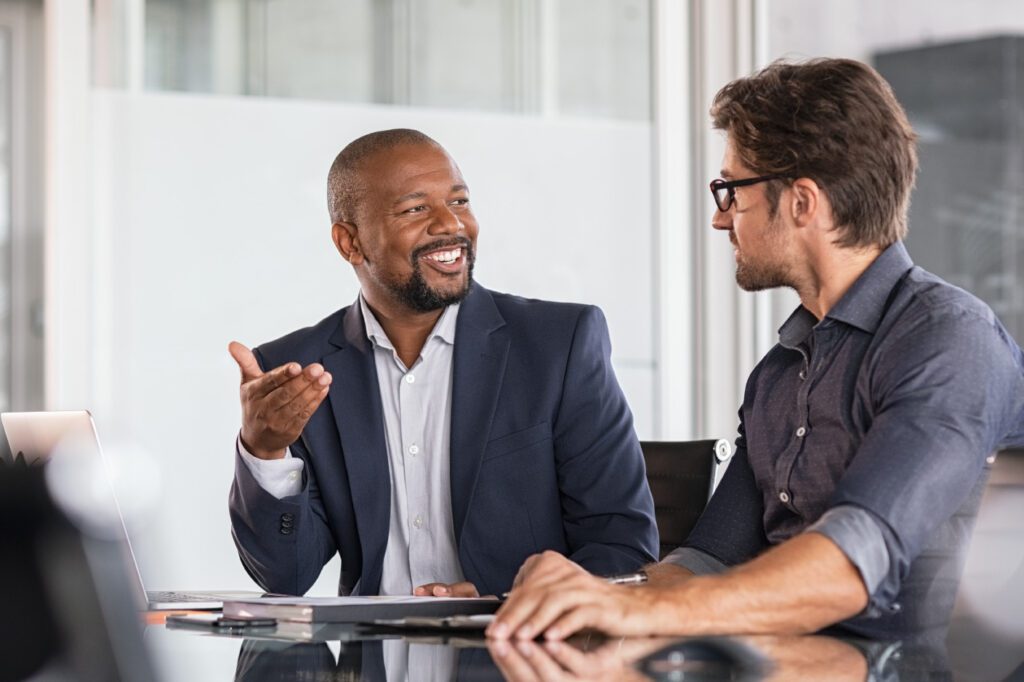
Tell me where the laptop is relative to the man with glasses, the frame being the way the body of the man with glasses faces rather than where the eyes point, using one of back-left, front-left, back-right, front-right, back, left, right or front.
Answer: front

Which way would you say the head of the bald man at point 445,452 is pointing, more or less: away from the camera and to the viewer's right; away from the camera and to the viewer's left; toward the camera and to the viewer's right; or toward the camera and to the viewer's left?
toward the camera and to the viewer's right

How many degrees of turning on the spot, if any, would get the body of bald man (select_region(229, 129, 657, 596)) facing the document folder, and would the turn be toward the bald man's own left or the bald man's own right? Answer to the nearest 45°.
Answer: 0° — they already face it

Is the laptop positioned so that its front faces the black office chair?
yes

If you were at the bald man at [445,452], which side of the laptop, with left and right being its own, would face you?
front

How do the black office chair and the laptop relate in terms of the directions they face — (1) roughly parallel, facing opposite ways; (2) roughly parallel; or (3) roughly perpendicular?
roughly parallel, facing opposite ways

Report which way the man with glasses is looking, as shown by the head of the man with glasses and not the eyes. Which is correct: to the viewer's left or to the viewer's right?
to the viewer's left

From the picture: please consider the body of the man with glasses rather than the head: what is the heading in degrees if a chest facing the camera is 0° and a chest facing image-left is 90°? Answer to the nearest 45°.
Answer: approximately 45°

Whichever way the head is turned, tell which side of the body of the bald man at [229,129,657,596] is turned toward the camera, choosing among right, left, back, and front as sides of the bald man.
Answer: front

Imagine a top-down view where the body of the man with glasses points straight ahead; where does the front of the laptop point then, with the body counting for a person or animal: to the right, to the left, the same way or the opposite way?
the opposite way

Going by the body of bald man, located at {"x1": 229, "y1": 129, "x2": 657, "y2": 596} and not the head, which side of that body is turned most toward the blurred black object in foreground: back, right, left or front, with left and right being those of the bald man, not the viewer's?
front

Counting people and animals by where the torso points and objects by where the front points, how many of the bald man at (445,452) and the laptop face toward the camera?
1
